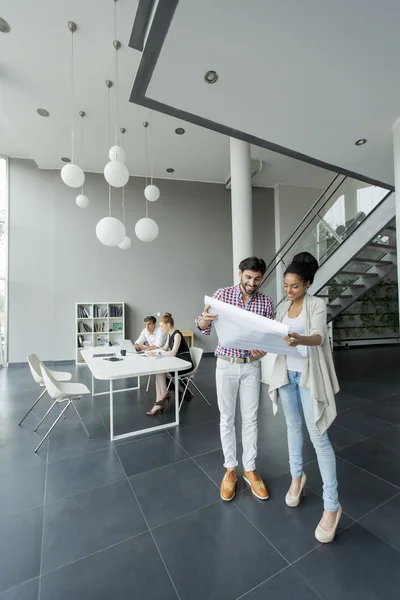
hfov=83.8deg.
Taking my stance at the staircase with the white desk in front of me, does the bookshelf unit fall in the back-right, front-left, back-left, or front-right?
front-right

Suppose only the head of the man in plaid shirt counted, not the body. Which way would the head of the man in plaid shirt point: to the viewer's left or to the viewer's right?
to the viewer's right

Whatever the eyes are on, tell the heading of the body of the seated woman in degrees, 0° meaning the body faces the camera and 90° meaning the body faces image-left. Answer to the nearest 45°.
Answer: approximately 90°

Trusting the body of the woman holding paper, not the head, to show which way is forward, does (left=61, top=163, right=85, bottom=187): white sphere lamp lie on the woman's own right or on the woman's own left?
on the woman's own right

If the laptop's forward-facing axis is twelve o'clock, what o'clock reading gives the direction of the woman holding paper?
The woman holding paper is roughly at 4 o'clock from the laptop.

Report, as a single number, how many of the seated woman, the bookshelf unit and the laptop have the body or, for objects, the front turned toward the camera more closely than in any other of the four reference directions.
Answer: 1

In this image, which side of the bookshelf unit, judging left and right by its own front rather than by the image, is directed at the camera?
front

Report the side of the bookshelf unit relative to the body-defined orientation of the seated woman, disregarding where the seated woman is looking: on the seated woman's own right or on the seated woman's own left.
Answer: on the seated woman's own right

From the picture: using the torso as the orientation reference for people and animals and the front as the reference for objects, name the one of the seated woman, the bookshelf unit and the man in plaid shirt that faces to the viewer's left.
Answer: the seated woman

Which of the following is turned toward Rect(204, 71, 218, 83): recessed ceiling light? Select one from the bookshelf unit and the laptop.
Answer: the bookshelf unit

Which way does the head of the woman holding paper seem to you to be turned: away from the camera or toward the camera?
toward the camera

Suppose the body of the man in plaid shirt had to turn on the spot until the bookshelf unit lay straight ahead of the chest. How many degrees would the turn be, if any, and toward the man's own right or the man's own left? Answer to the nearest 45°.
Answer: approximately 135° to the man's own right

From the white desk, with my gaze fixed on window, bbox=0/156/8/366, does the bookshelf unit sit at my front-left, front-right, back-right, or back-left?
front-right

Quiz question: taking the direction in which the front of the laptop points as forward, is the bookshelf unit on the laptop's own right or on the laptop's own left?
on the laptop's own left

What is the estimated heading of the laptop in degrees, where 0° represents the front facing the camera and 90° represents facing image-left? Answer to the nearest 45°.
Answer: approximately 225°

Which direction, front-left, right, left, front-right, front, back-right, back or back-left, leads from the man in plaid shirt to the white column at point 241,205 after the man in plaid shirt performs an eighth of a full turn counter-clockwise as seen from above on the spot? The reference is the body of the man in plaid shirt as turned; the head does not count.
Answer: back-left
